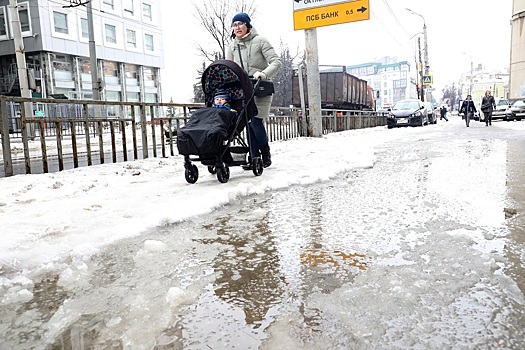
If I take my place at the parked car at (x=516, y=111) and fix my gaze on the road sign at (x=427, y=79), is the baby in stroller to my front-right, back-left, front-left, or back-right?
back-left

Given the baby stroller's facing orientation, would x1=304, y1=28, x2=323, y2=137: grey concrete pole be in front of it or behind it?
behind

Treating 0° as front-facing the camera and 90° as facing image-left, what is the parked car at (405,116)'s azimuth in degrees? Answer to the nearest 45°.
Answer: approximately 45°

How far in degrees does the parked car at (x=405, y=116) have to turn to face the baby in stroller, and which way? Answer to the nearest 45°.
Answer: approximately 45° to its left

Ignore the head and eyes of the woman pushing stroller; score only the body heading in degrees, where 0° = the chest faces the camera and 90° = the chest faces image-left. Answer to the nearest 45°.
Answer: approximately 45°

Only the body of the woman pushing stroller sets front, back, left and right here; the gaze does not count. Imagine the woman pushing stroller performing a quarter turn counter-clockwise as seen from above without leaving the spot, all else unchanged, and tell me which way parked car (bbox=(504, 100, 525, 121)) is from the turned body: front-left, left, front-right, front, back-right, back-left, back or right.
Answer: left

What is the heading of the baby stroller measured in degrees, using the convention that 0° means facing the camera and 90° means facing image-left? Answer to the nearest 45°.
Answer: approximately 45°
